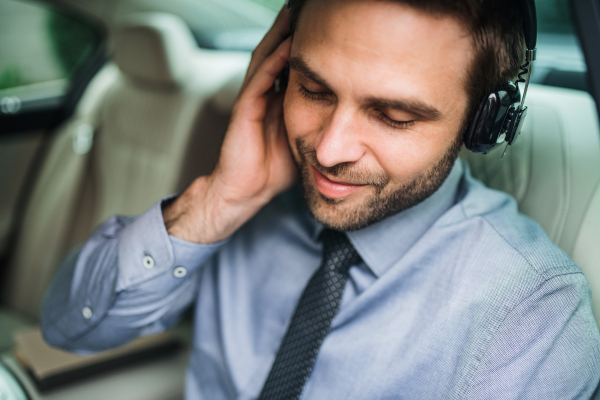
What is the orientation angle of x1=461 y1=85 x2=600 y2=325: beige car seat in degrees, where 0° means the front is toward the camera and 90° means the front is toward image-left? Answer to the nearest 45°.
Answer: approximately 45°

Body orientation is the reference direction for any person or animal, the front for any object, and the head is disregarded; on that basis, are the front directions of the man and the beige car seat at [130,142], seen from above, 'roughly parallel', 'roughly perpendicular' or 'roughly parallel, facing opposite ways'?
roughly parallel

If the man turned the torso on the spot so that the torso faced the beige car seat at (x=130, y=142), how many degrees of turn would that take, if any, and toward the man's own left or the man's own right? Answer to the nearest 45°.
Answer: approximately 90° to the man's own right

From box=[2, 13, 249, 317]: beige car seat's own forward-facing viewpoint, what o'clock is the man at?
The man is roughly at 10 o'clock from the beige car seat.

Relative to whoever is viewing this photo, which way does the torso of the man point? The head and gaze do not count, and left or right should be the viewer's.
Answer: facing the viewer and to the left of the viewer

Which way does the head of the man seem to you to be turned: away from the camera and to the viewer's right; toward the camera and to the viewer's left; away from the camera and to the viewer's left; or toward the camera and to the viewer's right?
toward the camera and to the viewer's left

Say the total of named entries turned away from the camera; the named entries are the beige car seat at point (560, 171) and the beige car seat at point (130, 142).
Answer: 0

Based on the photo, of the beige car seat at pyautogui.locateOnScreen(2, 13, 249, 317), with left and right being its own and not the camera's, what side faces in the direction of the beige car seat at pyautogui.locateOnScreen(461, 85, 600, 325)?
left
